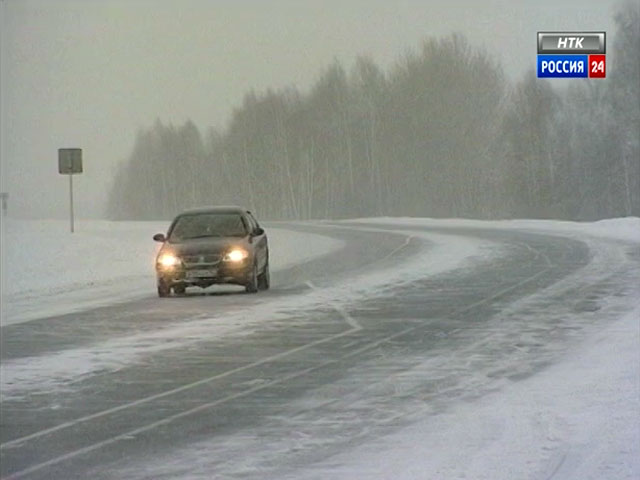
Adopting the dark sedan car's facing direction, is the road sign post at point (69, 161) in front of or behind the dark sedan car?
behind

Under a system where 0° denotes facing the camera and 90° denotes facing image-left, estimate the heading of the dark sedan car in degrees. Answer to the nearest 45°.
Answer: approximately 0°
